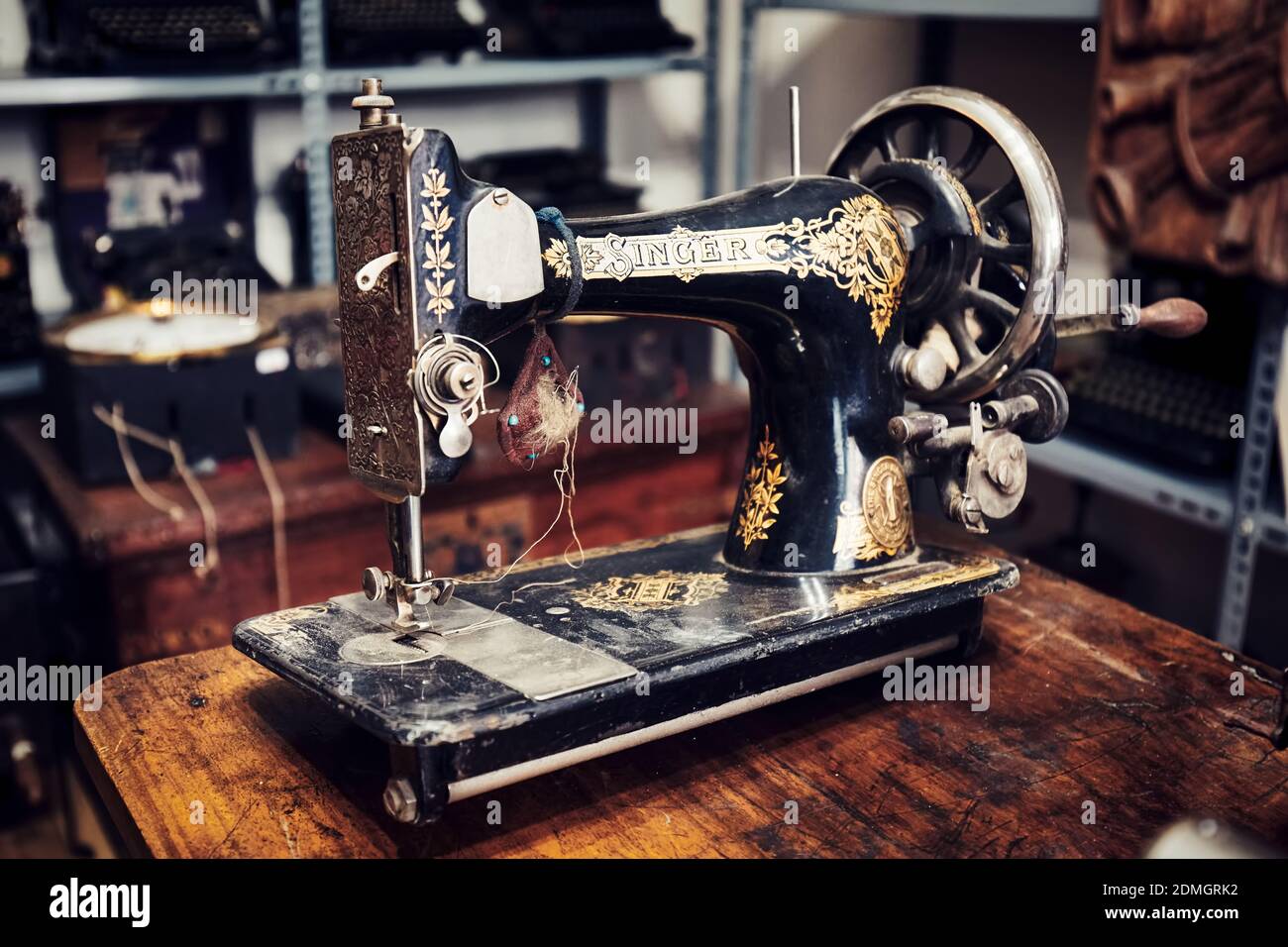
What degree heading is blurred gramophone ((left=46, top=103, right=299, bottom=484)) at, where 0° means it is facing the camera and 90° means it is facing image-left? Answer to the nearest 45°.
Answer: approximately 0°

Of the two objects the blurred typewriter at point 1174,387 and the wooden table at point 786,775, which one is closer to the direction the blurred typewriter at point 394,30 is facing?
the wooden table

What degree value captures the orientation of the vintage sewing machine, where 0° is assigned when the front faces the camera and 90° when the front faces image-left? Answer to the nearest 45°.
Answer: approximately 315°
